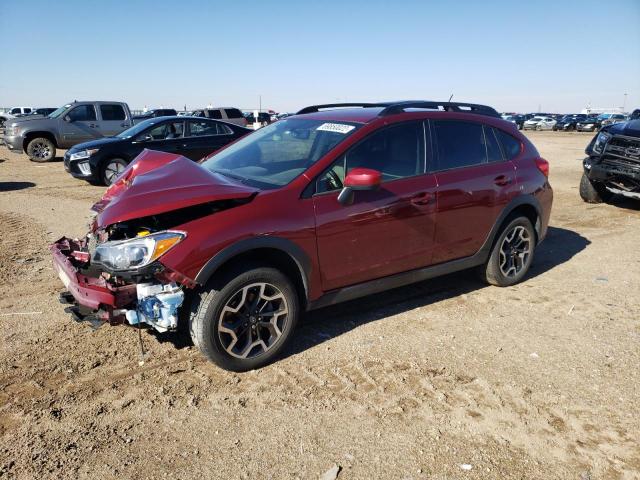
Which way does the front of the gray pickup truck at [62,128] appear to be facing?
to the viewer's left

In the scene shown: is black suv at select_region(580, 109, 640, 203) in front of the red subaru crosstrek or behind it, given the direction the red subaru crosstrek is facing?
behind

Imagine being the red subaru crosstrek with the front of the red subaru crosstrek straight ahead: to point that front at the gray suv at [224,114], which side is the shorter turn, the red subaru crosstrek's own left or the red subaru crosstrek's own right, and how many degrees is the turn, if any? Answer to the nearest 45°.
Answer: approximately 135° to the red subaru crosstrek's own right

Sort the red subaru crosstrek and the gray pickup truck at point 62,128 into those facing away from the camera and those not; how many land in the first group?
0

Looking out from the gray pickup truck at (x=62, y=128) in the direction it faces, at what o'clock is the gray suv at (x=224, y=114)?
the gray suv at (x=224, y=114) is roughly at 5 o'clock from the gray pickup truck at (x=62, y=128).

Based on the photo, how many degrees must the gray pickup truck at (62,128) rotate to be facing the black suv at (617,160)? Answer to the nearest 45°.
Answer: approximately 135° to its left

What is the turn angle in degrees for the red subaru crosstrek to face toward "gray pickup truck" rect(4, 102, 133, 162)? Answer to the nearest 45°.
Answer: approximately 90° to its right

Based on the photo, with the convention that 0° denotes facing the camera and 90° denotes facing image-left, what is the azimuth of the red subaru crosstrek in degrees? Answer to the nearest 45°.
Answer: approximately 45°

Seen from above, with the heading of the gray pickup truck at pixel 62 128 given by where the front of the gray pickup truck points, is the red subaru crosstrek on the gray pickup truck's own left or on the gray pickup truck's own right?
on the gray pickup truck's own left
